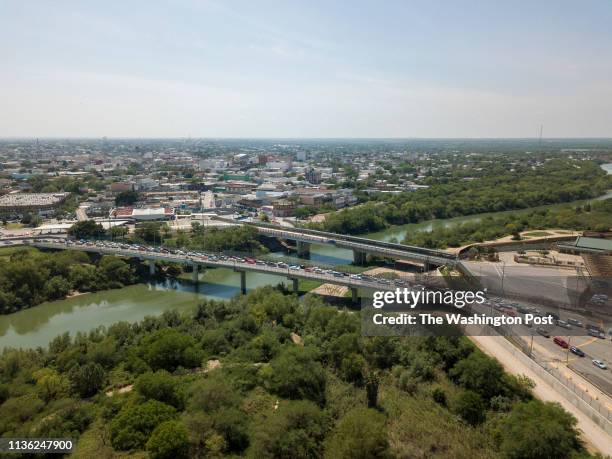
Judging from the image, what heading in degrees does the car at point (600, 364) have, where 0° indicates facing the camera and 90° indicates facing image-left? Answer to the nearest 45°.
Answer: approximately 315°

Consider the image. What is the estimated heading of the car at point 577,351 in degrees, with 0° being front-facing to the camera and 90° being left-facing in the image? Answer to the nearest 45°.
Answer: approximately 315°

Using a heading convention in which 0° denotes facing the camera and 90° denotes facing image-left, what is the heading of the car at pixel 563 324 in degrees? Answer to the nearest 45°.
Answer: approximately 315°

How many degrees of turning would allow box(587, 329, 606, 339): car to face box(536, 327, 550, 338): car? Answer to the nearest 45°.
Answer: approximately 135° to its right

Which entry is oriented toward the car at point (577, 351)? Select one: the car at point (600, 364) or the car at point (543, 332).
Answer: the car at point (543, 332)

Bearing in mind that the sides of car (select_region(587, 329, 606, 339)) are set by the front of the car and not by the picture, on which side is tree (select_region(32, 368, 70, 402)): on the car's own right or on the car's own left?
on the car's own right

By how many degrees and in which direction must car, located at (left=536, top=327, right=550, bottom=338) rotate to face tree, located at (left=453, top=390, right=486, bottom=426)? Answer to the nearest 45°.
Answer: approximately 45° to its right

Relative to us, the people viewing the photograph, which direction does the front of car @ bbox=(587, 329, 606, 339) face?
facing the viewer and to the right of the viewer
